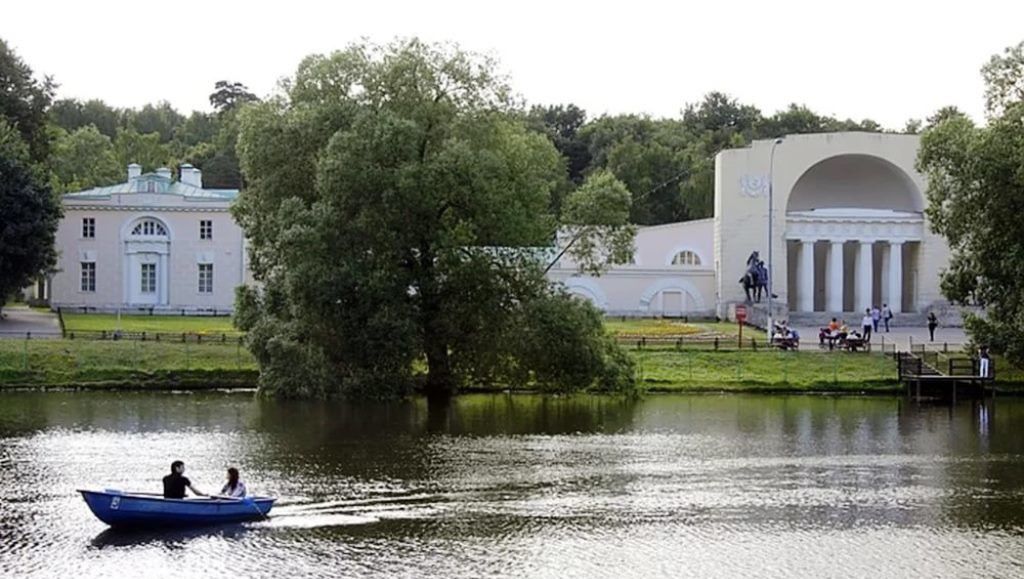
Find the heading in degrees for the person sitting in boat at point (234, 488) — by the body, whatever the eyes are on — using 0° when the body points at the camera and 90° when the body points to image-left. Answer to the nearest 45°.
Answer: approximately 90°

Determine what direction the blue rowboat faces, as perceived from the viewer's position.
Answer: facing to the left of the viewer

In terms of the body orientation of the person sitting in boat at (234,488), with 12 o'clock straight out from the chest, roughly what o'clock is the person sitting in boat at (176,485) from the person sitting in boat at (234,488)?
the person sitting in boat at (176,485) is roughly at 12 o'clock from the person sitting in boat at (234,488).
